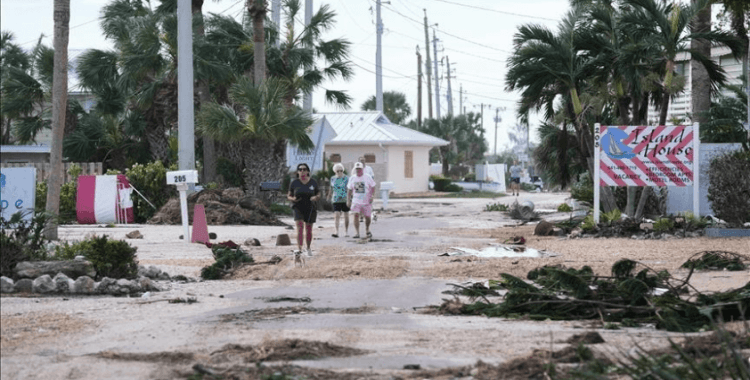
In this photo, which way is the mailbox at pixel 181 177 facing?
to the viewer's right

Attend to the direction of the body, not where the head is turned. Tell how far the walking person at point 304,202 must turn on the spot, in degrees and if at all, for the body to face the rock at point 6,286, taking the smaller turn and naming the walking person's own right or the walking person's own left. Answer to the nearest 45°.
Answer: approximately 45° to the walking person's own right

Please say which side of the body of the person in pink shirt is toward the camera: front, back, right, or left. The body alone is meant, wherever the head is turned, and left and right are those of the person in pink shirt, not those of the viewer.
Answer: front

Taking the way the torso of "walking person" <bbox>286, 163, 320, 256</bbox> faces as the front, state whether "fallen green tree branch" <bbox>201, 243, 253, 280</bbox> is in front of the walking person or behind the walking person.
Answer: in front

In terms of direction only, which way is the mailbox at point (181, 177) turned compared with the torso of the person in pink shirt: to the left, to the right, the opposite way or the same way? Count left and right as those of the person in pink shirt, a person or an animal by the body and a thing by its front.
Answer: to the left

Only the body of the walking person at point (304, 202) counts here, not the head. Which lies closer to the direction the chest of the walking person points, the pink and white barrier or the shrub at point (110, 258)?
the shrub

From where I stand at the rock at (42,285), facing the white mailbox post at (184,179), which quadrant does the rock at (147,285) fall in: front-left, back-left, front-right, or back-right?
front-right

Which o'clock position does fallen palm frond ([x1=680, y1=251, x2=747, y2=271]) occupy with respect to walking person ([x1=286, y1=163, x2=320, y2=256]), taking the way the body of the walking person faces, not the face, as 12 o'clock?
The fallen palm frond is roughly at 10 o'clock from the walking person.

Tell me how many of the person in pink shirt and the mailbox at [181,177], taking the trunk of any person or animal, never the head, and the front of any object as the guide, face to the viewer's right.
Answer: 1

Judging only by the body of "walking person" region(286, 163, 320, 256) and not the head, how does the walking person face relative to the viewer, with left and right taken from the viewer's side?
facing the viewer

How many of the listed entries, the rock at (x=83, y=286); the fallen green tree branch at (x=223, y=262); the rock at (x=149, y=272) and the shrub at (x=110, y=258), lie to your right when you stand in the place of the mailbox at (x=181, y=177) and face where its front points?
4

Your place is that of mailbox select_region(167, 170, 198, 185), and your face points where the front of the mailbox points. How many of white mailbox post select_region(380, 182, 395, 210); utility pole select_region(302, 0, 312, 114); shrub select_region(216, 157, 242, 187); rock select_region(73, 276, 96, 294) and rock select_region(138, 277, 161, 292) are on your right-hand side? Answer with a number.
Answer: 2

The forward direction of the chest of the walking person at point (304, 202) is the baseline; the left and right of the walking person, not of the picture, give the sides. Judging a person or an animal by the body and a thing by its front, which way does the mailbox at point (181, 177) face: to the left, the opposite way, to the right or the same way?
to the left
